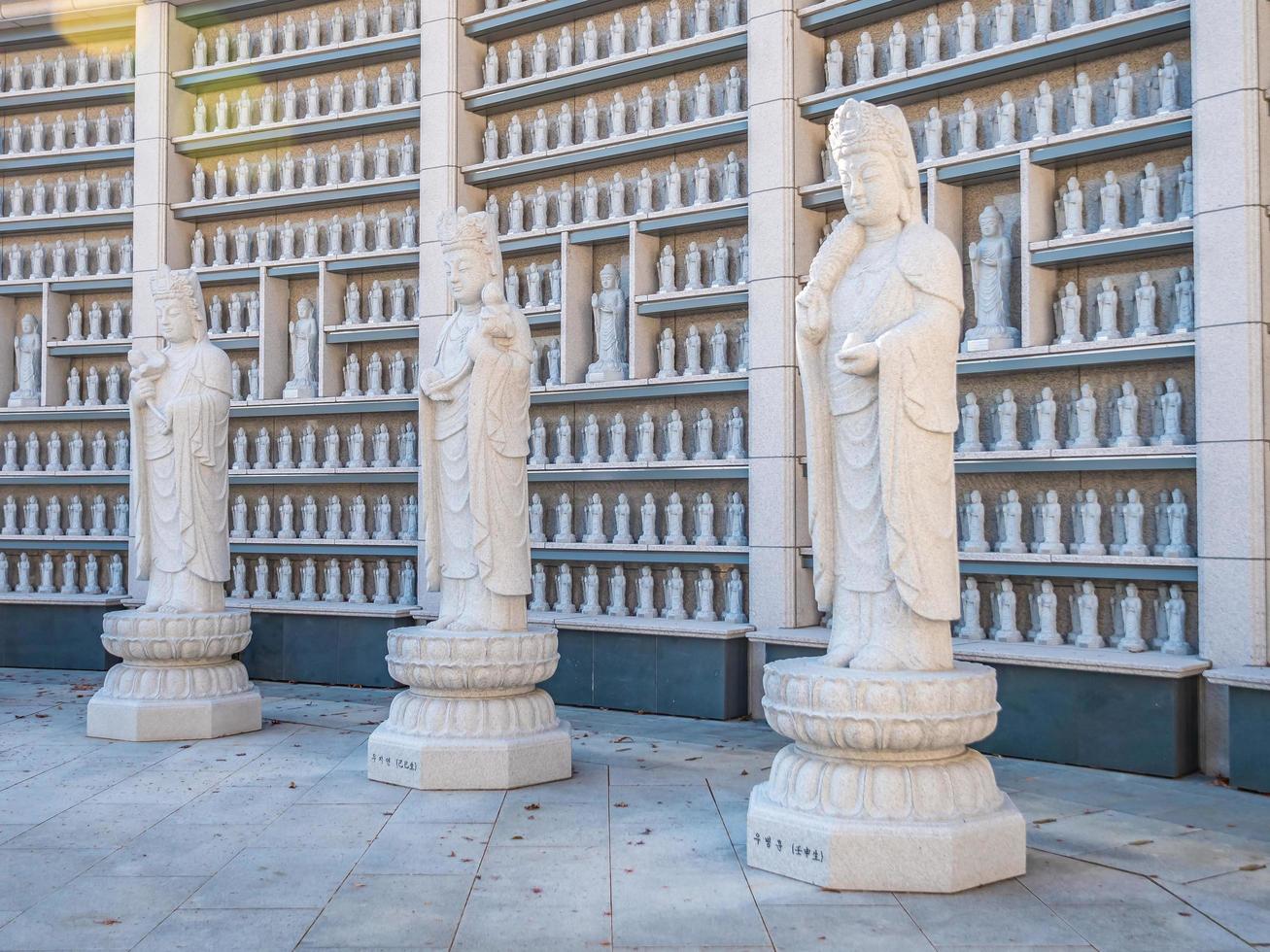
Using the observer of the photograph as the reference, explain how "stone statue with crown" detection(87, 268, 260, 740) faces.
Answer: facing the viewer and to the left of the viewer

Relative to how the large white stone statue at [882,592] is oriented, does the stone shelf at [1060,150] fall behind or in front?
behind

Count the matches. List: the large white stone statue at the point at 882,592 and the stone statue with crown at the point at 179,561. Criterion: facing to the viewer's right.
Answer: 0

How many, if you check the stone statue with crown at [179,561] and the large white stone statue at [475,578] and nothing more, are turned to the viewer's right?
0

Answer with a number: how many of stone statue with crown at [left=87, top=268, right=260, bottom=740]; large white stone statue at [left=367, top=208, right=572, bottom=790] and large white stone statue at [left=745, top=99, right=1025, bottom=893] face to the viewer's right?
0

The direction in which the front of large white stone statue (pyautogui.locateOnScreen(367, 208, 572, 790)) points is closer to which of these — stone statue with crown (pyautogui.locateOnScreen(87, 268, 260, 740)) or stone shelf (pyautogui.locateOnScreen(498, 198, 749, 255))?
the stone statue with crown

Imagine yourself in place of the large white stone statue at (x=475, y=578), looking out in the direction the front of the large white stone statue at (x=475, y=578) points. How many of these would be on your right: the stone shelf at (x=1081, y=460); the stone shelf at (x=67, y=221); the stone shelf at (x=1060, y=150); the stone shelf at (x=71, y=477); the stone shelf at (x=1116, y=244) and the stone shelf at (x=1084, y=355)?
2

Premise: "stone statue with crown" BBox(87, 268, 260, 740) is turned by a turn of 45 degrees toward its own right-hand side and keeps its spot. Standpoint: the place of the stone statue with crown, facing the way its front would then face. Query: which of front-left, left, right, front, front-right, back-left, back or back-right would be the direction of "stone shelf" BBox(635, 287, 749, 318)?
back

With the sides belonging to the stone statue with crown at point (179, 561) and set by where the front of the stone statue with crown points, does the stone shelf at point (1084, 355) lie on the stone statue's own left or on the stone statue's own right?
on the stone statue's own left

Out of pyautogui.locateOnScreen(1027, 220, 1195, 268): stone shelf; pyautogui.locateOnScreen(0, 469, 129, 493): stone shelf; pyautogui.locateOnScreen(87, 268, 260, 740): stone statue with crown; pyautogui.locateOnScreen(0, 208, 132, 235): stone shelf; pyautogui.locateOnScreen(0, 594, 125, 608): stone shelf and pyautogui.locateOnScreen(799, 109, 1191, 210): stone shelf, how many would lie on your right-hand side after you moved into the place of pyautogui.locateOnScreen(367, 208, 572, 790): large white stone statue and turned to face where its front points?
4

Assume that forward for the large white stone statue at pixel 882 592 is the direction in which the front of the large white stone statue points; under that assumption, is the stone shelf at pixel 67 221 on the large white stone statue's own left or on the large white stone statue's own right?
on the large white stone statue's own right

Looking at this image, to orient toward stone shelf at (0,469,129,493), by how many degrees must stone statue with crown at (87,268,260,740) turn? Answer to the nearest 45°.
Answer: approximately 135° to its right

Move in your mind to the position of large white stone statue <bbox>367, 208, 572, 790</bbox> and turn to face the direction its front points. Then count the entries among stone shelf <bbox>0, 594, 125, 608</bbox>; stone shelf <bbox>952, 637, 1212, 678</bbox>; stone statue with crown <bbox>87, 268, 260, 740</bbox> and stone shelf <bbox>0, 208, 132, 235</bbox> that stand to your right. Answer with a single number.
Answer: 3

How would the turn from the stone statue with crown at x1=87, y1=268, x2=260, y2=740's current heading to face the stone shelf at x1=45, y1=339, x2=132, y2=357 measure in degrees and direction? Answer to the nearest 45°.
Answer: approximately 135° to its right

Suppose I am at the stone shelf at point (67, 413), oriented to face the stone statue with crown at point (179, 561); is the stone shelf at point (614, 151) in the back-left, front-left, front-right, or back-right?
front-left
